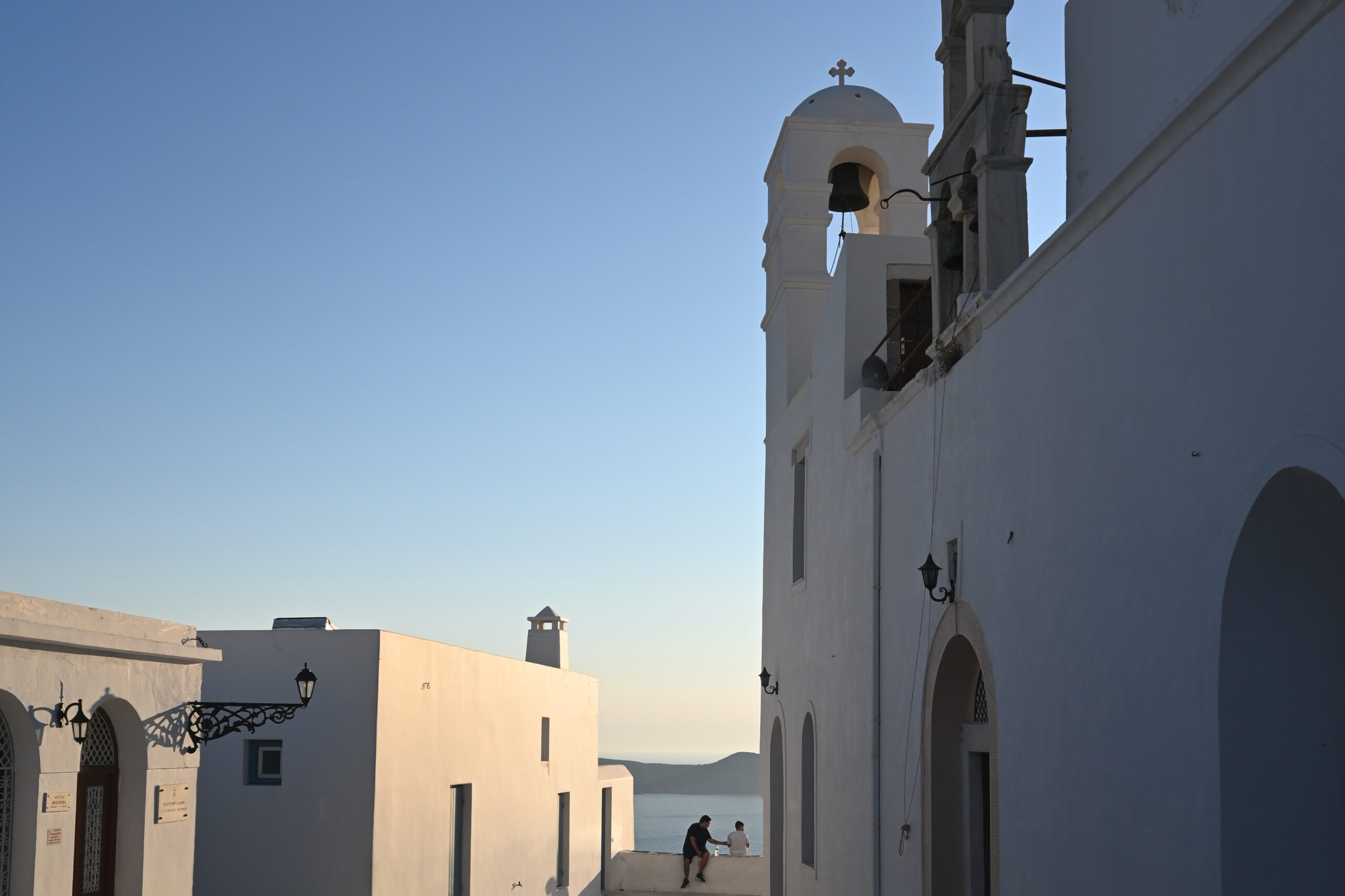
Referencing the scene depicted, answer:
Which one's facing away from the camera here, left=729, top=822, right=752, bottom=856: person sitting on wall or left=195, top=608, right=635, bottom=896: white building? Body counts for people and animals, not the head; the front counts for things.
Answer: the person sitting on wall

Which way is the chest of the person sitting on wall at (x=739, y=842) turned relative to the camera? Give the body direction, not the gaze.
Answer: away from the camera

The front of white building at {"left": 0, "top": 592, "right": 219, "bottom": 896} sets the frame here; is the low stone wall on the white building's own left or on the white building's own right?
on the white building's own left

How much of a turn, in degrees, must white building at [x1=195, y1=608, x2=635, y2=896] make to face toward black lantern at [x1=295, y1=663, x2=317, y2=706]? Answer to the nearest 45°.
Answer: approximately 45° to its right

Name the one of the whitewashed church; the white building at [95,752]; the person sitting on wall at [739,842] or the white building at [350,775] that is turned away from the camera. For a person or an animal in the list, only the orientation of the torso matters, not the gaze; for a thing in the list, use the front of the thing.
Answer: the person sitting on wall

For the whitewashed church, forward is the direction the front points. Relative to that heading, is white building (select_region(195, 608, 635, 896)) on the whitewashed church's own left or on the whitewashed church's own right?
on the whitewashed church's own right

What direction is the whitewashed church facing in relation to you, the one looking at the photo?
facing the viewer and to the left of the viewer

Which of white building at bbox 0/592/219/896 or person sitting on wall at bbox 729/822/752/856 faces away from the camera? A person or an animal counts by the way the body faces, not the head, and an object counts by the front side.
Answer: the person sitting on wall

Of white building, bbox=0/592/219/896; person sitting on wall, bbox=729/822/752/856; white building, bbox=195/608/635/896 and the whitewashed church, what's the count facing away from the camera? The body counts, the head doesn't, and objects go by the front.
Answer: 1

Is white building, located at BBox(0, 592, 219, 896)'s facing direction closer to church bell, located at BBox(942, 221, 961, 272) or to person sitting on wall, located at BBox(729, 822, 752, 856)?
the church bell

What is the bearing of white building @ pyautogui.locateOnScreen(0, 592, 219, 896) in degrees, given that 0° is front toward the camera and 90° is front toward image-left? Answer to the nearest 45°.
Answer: approximately 315°

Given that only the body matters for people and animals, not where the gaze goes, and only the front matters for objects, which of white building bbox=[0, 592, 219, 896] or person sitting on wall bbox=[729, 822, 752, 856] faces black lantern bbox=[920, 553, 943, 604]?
the white building
